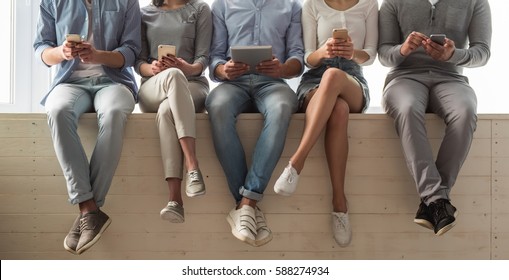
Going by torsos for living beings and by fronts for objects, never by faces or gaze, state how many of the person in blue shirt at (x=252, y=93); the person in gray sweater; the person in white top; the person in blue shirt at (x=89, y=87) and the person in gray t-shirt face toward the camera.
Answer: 5

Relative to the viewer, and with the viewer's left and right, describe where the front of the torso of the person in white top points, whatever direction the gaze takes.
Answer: facing the viewer

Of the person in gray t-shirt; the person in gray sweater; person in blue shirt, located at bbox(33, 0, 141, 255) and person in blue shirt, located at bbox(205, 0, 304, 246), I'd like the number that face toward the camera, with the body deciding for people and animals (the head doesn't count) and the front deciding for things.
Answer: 4

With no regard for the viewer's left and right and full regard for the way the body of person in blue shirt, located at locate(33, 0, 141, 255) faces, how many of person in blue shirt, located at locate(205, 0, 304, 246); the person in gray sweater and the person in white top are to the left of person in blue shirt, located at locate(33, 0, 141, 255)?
3

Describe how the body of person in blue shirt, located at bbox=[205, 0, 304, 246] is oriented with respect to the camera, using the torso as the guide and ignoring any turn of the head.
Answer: toward the camera

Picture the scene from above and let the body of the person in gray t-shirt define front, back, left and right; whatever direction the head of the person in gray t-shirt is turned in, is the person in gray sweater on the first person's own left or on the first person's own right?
on the first person's own left

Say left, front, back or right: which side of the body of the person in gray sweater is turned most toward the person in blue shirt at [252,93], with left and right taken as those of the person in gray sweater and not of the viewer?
right

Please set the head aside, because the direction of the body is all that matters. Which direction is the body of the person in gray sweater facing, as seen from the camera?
toward the camera
